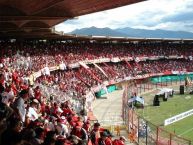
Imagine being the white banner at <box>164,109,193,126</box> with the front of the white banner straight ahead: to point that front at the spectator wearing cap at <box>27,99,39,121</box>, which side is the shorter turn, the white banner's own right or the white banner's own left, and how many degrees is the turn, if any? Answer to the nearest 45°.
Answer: approximately 45° to the white banner's own right

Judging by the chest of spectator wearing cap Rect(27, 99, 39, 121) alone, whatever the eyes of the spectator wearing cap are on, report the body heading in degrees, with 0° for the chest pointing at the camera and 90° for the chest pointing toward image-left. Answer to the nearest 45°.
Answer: approximately 270°
